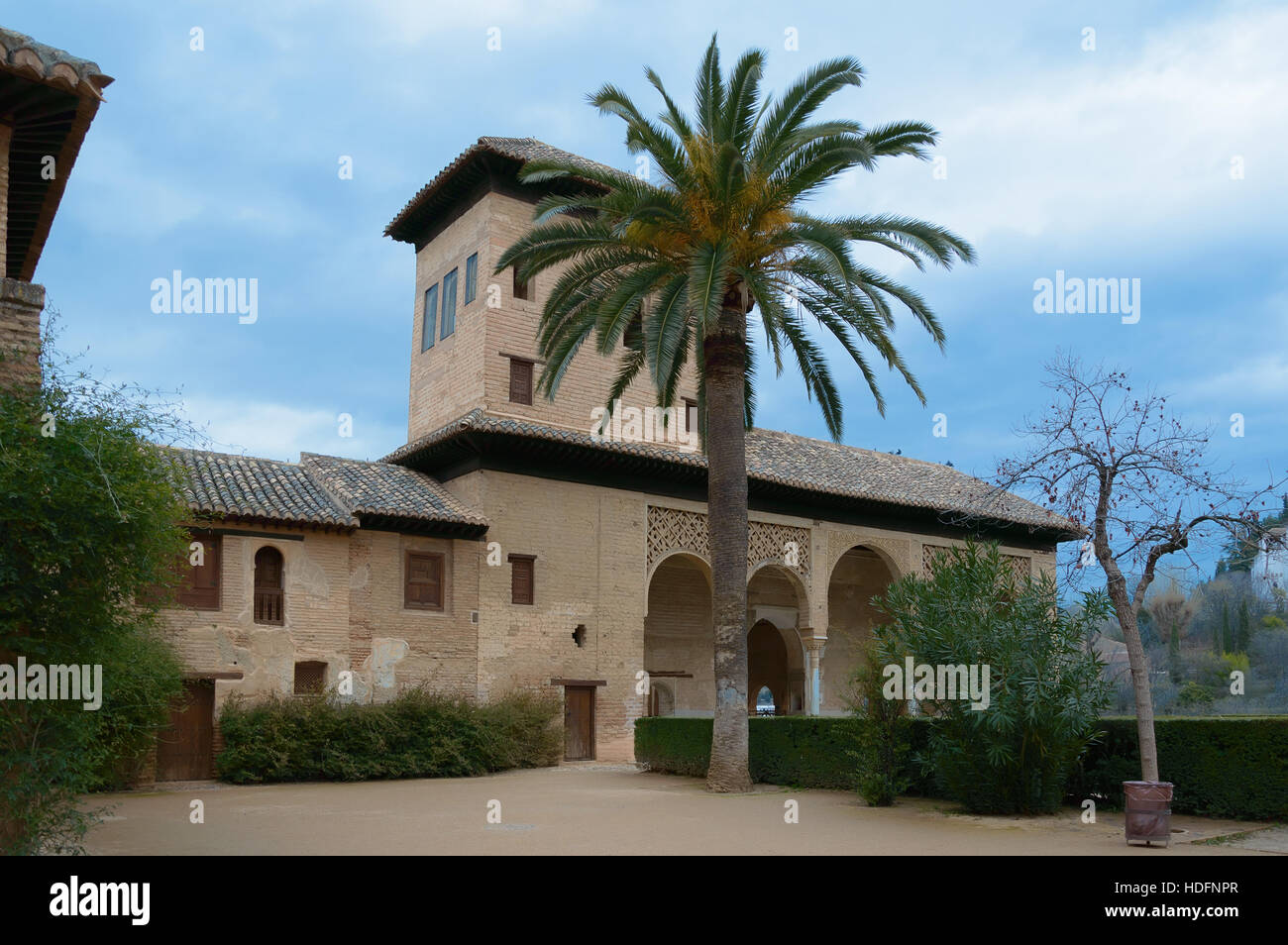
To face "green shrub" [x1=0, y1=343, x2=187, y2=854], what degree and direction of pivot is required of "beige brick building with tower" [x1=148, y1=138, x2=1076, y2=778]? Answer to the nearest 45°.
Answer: approximately 45° to its right

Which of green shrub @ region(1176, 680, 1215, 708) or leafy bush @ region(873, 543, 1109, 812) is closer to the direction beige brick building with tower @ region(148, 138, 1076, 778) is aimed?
the leafy bush

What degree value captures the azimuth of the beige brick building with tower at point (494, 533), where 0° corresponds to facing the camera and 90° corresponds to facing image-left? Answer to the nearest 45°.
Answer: approximately 315°

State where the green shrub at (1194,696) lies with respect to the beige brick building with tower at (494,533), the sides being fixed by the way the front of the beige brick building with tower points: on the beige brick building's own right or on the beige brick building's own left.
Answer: on the beige brick building's own left

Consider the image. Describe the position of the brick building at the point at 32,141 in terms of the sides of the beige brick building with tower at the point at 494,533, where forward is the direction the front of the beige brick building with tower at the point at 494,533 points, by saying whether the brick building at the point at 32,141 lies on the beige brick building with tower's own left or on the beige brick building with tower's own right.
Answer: on the beige brick building with tower's own right
